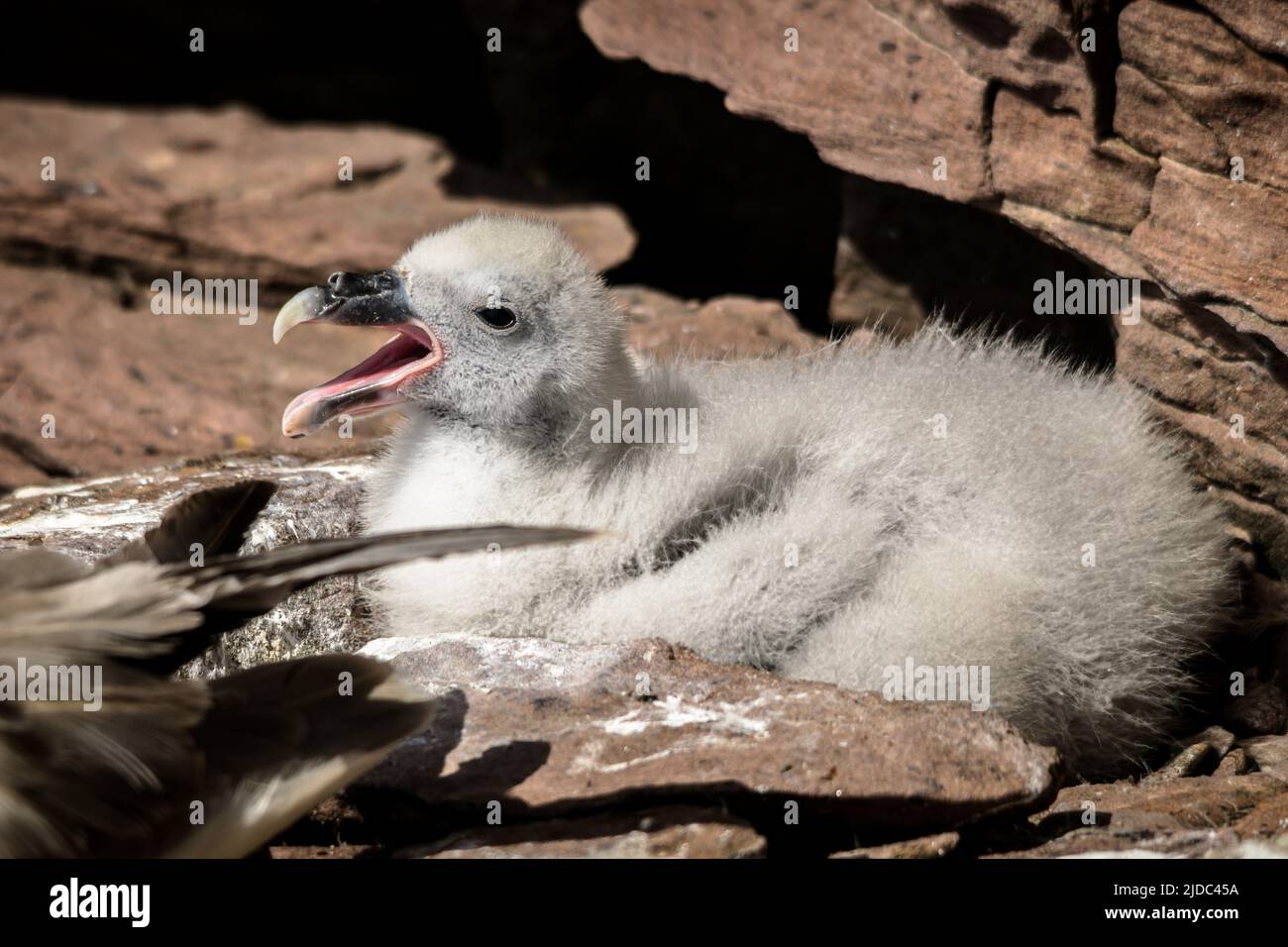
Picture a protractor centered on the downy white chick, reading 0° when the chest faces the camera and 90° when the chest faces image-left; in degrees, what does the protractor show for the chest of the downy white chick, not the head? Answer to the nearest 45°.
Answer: approximately 90°

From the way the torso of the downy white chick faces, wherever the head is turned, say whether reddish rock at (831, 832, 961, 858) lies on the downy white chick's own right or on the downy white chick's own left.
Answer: on the downy white chick's own left
